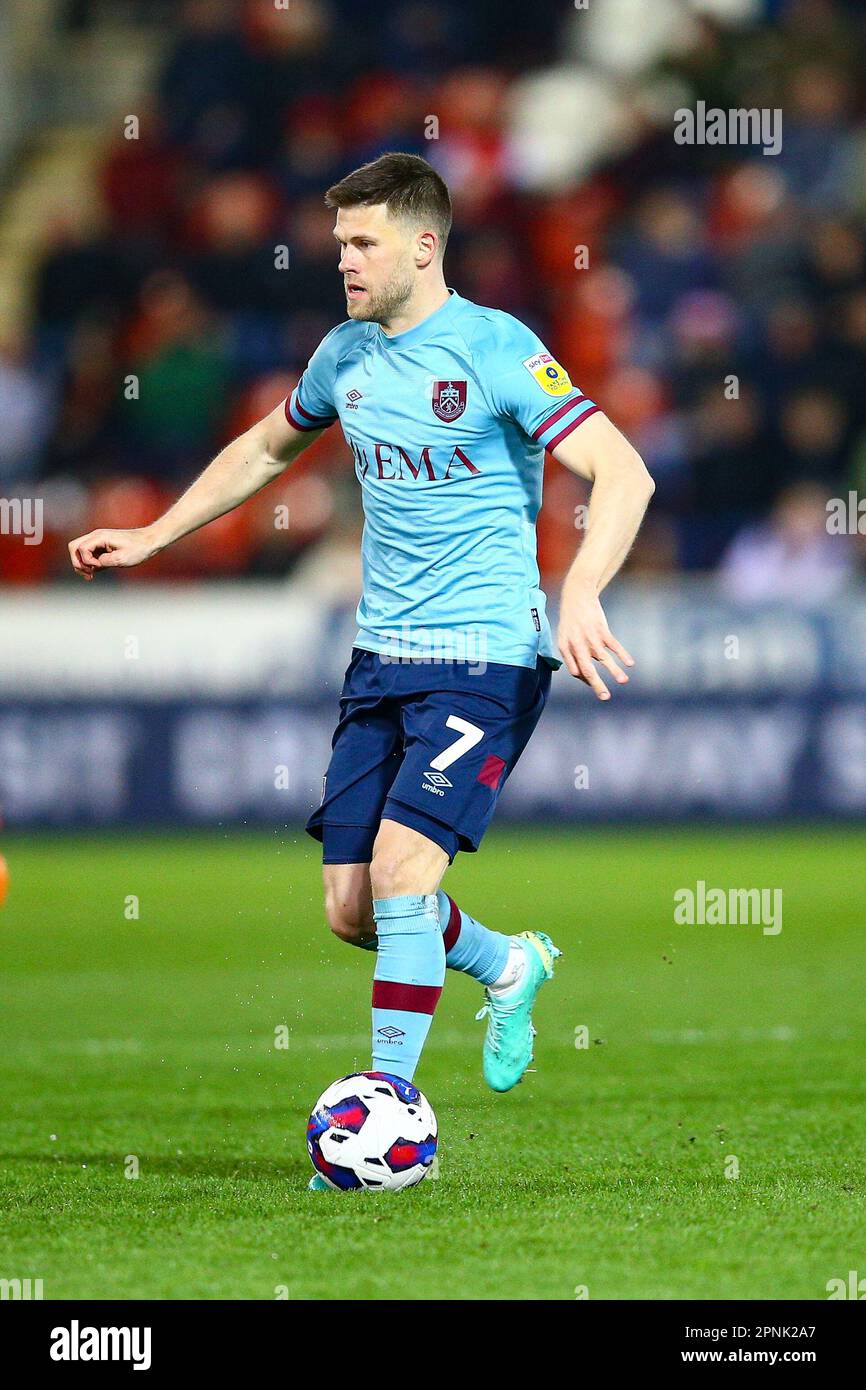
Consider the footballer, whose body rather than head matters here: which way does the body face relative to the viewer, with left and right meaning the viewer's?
facing the viewer and to the left of the viewer
